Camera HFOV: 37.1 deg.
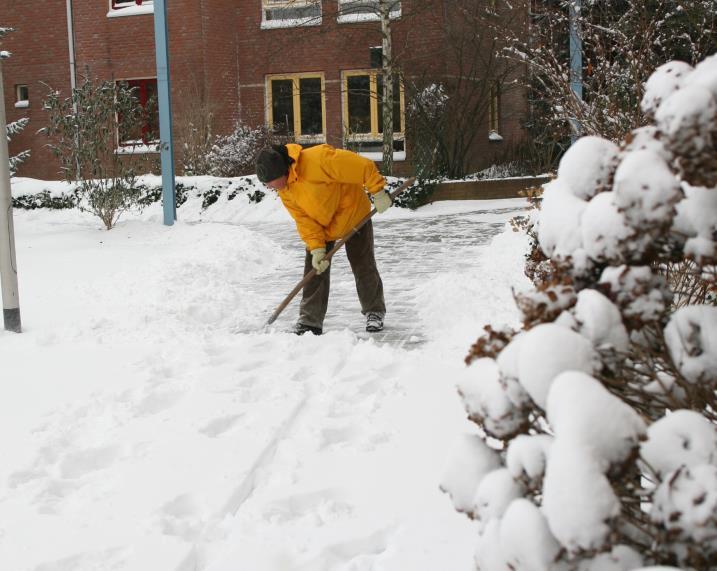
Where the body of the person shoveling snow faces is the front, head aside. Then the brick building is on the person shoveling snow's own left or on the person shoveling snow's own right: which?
on the person shoveling snow's own right

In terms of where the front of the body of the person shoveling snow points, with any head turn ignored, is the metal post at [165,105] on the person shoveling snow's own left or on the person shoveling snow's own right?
on the person shoveling snow's own right

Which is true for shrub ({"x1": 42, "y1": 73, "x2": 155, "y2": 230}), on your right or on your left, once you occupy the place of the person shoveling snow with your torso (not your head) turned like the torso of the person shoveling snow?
on your right

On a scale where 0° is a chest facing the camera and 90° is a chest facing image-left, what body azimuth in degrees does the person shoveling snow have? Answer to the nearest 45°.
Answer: approximately 45°

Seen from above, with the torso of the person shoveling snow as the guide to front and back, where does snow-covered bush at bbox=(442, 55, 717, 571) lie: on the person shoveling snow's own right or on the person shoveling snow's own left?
on the person shoveling snow's own left

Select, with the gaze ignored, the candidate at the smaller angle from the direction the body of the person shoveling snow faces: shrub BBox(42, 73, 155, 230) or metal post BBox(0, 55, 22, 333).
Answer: the metal post

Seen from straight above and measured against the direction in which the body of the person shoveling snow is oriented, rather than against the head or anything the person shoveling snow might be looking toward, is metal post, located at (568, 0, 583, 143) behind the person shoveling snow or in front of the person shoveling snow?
behind

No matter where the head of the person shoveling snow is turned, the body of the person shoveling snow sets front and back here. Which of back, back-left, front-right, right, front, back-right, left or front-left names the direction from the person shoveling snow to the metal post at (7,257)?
front-right
